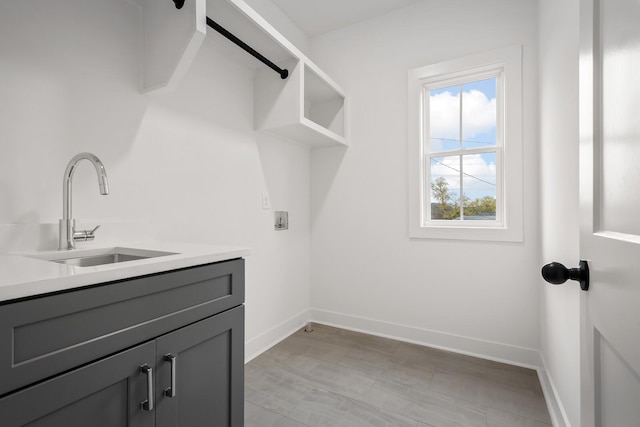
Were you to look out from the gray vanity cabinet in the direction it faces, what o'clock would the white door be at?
The white door is roughly at 12 o'clock from the gray vanity cabinet.

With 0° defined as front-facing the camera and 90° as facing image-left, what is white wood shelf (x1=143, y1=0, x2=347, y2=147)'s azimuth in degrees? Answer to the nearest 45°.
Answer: approximately 315°

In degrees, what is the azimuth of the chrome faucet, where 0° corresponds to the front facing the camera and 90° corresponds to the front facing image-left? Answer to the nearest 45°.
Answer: approximately 315°
